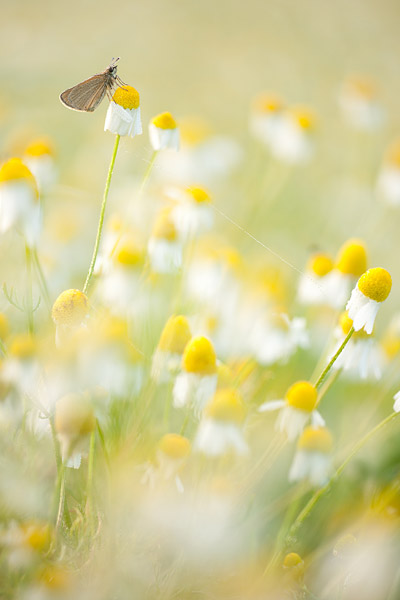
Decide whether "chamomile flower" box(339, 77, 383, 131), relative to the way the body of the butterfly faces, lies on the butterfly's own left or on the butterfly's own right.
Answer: on the butterfly's own left

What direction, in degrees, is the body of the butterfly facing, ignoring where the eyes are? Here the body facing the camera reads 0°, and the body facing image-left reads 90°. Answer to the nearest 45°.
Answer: approximately 270°

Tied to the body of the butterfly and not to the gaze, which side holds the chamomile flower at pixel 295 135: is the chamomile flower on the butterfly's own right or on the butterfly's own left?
on the butterfly's own left
